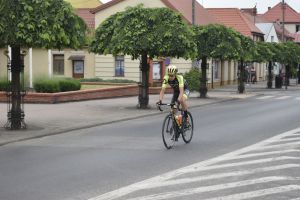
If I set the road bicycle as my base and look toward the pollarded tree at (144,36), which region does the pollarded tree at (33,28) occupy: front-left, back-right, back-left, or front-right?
front-left

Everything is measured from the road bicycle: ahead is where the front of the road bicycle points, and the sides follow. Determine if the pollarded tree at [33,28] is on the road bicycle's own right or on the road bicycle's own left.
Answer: on the road bicycle's own right

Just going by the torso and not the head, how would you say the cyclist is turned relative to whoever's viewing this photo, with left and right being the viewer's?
facing the viewer and to the left of the viewer

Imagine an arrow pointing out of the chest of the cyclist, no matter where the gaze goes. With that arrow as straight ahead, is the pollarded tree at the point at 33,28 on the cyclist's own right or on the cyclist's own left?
on the cyclist's own right

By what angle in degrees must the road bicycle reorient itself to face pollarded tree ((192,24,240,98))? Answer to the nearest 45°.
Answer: approximately 135° to its right

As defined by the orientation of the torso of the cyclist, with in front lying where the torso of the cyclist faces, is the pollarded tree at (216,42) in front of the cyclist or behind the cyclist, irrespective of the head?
behind

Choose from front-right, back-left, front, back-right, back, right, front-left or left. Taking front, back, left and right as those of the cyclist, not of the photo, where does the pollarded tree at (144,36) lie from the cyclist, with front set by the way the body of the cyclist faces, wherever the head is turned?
back-right

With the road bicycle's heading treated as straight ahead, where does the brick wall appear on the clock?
The brick wall is roughly at 4 o'clock from the road bicycle.

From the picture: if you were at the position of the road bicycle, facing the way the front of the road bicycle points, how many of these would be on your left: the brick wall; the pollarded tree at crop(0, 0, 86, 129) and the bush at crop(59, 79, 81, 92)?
0

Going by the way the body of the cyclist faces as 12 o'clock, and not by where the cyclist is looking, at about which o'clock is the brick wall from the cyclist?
The brick wall is roughly at 4 o'clock from the cyclist.
